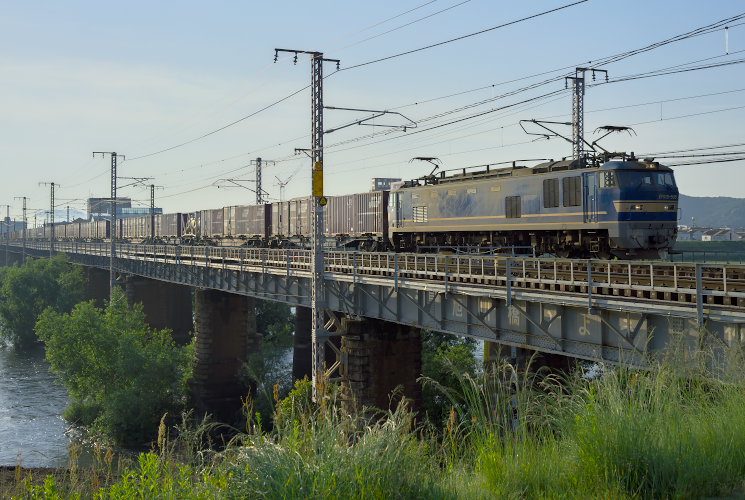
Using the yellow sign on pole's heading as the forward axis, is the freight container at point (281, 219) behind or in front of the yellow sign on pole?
behind

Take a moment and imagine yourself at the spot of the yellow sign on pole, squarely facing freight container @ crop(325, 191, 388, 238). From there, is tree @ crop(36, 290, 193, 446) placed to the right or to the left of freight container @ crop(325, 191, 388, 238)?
left

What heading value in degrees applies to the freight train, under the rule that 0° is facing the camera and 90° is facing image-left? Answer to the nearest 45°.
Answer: approximately 315°

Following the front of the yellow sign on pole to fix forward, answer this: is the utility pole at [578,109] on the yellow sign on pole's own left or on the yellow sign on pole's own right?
on the yellow sign on pole's own left

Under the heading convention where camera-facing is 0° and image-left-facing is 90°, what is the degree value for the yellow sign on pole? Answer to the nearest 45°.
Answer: approximately 0°

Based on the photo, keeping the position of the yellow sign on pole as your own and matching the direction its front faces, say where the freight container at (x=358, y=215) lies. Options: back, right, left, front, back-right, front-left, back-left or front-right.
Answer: back

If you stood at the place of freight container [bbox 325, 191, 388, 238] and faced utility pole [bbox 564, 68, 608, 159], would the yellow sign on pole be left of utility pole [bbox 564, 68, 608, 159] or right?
right

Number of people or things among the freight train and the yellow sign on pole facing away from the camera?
0
